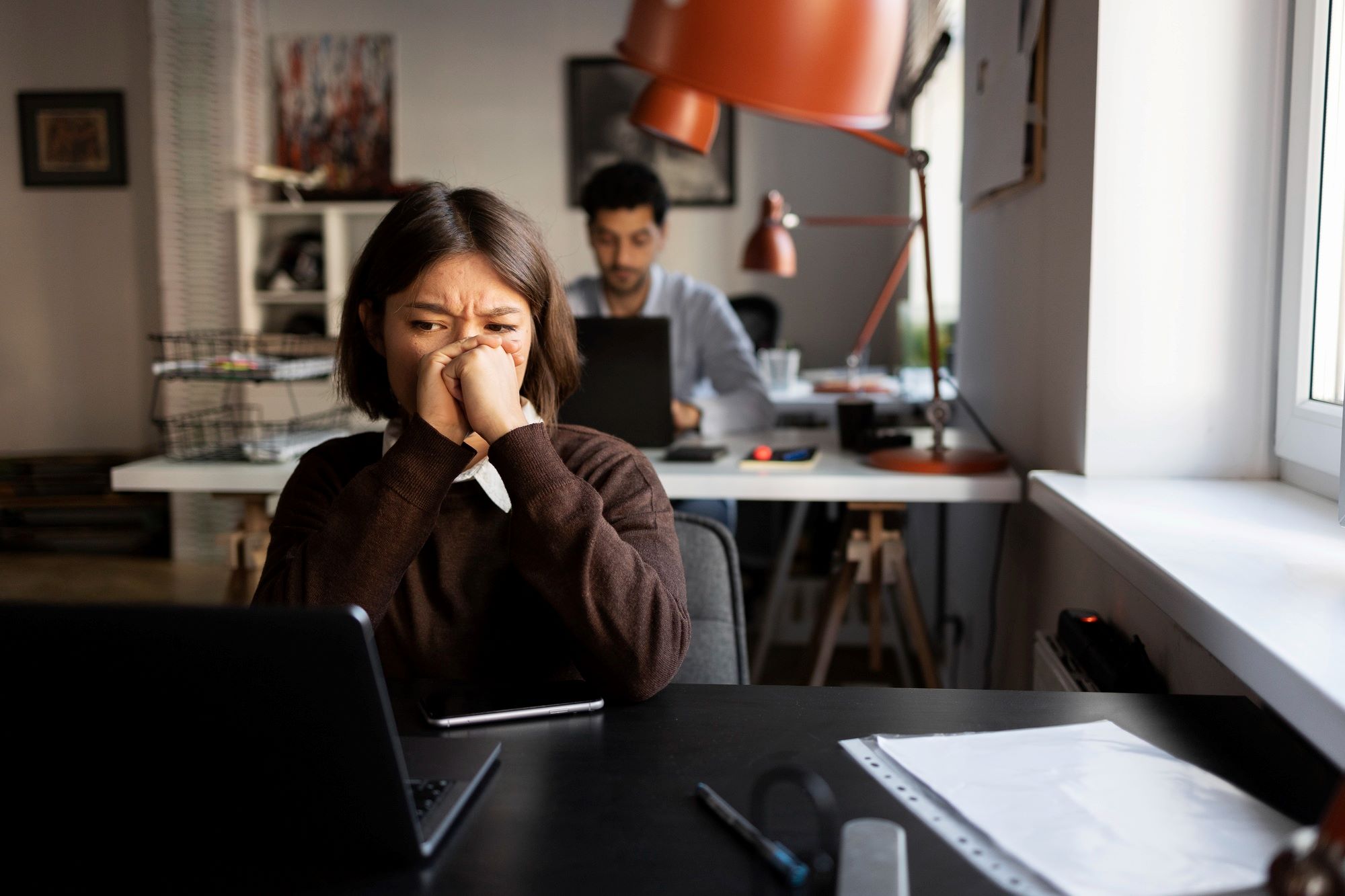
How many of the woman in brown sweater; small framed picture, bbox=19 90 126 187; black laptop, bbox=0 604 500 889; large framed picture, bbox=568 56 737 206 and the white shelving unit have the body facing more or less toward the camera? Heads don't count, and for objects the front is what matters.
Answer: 4

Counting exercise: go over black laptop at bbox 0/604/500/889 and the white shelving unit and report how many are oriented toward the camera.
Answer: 1

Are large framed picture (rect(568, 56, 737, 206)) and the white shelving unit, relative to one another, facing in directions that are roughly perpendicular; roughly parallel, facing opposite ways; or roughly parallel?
roughly parallel

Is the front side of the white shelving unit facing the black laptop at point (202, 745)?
yes

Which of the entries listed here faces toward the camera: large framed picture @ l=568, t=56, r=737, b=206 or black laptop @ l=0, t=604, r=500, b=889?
the large framed picture

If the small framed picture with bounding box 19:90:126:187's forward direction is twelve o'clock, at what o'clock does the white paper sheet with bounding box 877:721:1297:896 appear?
The white paper sheet is roughly at 12 o'clock from the small framed picture.

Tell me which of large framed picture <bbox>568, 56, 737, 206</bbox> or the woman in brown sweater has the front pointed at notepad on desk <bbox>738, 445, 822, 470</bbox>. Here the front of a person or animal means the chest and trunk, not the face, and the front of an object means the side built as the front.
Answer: the large framed picture

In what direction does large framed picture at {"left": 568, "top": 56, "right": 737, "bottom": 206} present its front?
toward the camera

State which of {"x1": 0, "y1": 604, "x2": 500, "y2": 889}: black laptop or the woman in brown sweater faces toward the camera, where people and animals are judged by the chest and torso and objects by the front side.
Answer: the woman in brown sweater

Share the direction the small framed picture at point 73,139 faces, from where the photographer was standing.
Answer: facing the viewer

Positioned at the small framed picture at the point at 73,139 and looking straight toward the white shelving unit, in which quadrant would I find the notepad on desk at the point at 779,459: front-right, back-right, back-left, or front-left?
front-right

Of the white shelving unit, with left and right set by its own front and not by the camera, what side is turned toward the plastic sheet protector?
front

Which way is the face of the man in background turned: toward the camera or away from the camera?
toward the camera

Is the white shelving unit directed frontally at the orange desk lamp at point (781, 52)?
yes

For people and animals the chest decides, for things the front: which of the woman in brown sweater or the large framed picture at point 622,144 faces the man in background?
the large framed picture

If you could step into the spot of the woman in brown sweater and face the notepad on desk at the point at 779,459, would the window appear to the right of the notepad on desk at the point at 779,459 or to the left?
right
